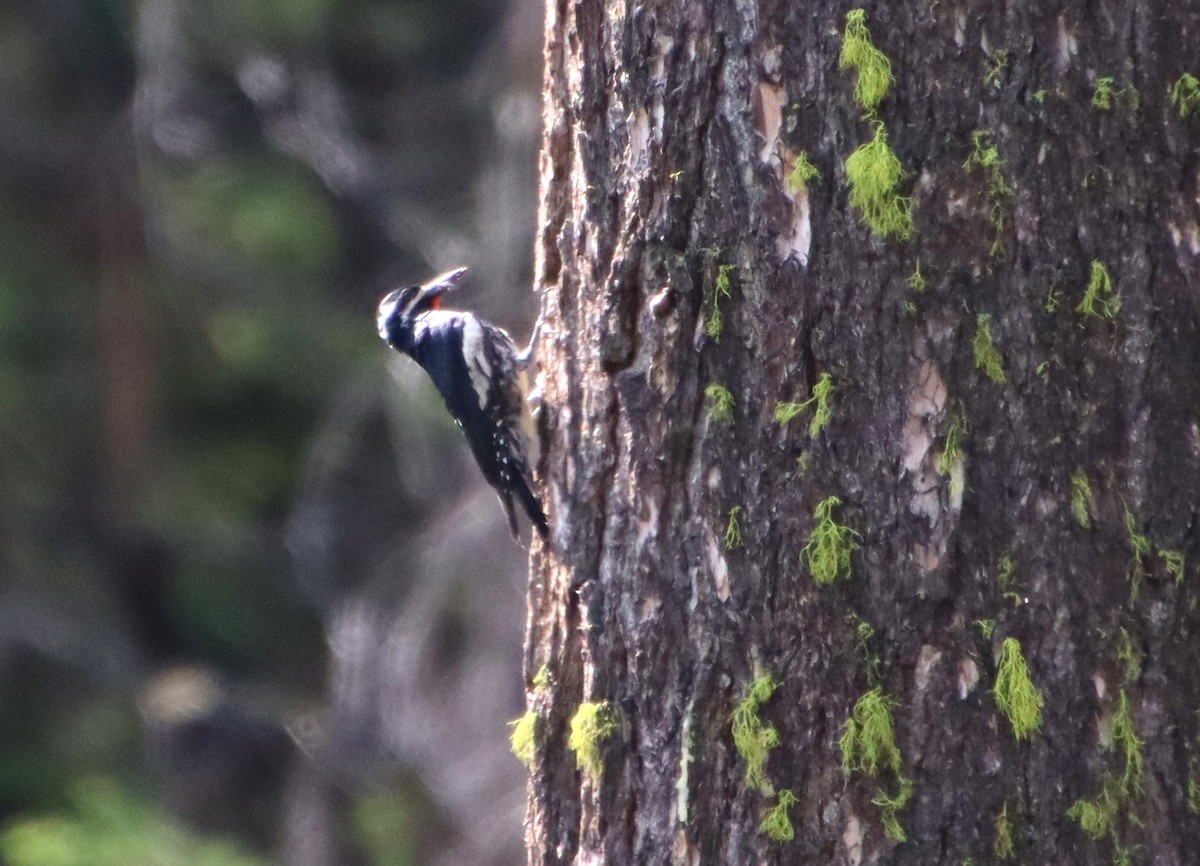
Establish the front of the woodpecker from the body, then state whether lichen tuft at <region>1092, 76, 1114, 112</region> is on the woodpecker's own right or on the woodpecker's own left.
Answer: on the woodpecker's own right

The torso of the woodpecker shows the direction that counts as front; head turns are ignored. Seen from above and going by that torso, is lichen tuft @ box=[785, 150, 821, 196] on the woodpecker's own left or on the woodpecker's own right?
on the woodpecker's own right

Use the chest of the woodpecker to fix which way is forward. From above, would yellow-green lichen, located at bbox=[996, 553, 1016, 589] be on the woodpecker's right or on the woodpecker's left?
on the woodpecker's right

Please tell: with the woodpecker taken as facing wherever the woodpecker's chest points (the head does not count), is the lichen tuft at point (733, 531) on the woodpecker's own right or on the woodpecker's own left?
on the woodpecker's own right

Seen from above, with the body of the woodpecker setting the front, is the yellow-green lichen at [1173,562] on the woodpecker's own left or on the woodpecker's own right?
on the woodpecker's own right

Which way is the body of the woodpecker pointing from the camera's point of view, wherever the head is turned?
to the viewer's right
